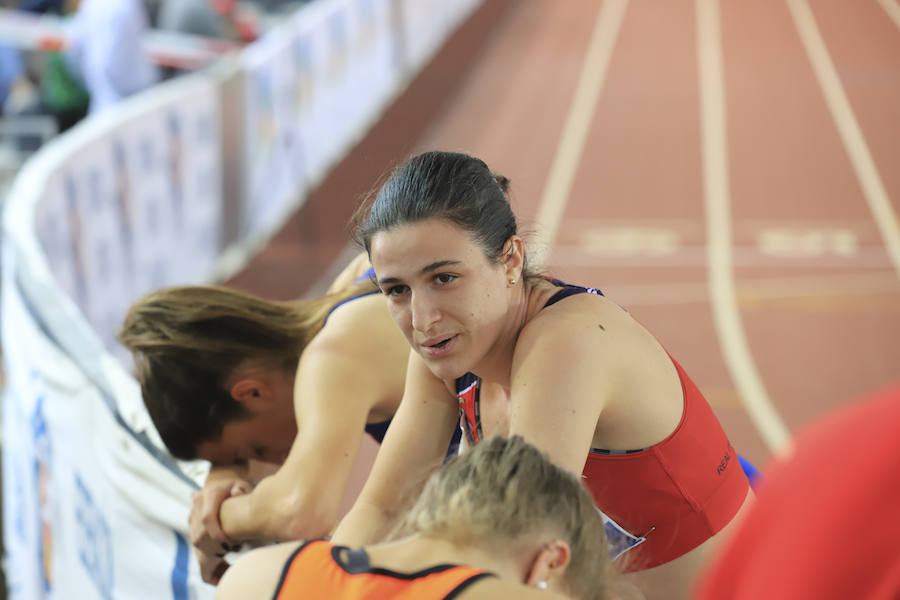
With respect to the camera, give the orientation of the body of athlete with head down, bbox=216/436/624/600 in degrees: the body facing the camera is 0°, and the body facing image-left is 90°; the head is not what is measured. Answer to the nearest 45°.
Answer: approximately 225°

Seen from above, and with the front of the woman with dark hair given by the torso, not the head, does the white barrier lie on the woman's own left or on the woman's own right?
on the woman's own right

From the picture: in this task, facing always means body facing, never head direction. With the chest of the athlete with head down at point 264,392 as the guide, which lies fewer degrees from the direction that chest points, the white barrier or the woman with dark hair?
the white barrier

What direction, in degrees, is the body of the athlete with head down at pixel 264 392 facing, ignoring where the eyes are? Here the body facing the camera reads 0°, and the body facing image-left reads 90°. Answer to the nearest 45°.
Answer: approximately 90°

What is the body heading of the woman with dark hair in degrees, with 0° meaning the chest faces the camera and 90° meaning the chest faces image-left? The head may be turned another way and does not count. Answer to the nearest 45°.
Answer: approximately 45°
